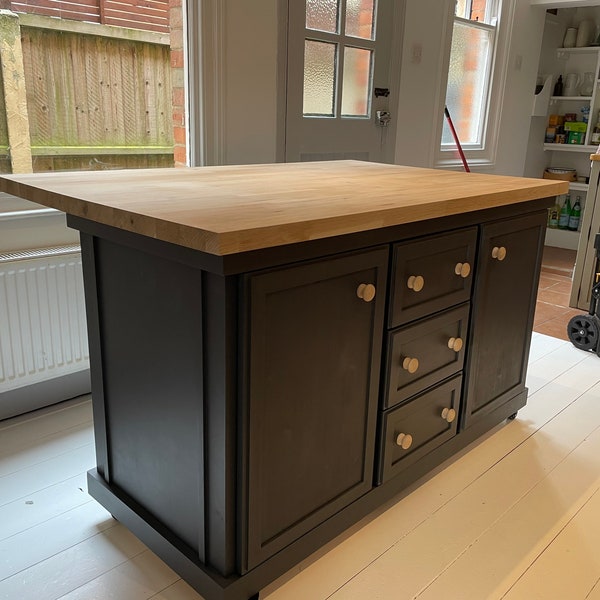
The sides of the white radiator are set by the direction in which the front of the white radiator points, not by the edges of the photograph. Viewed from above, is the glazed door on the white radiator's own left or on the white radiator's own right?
on the white radiator's own left

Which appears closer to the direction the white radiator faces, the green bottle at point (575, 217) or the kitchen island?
the kitchen island

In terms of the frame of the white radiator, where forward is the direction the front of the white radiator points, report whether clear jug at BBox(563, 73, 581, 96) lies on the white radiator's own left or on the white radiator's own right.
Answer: on the white radiator's own left

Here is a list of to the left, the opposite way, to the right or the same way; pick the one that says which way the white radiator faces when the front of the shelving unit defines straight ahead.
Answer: to the left

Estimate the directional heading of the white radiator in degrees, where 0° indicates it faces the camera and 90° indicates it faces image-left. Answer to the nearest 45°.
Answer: approximately 315°

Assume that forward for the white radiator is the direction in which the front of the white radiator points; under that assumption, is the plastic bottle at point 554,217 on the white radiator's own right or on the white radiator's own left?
on the white radiator's own left

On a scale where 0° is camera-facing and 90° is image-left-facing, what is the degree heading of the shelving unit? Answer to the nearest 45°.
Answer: approximately 0°
